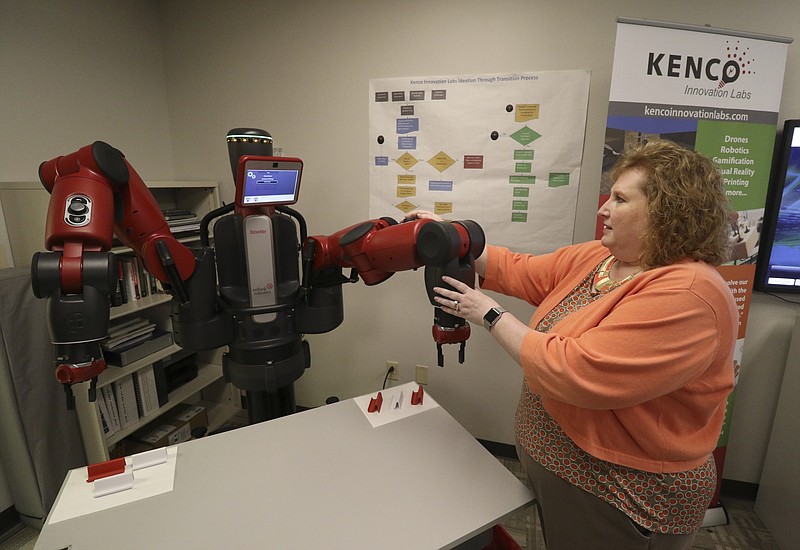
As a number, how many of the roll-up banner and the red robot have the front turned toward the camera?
2

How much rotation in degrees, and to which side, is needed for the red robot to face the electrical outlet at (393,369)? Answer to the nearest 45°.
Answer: approximately 135° to its left

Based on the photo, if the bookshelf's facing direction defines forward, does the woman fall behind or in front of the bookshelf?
in front

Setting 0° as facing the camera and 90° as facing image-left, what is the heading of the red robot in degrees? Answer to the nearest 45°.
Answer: approximately 0°

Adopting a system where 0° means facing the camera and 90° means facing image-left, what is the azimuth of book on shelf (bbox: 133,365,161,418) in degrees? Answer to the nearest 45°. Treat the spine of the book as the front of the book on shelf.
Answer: approximately 315°

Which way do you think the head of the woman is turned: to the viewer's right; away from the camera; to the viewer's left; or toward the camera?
to the viewer's left

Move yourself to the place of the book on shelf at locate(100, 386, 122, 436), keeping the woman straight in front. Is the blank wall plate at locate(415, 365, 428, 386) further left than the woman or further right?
left

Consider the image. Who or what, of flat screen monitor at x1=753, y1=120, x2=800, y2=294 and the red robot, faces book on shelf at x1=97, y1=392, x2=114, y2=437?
the flat screen monitor

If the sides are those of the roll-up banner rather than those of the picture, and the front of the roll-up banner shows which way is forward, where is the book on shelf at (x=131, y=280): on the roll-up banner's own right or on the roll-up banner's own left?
on the roll-up banner's own right

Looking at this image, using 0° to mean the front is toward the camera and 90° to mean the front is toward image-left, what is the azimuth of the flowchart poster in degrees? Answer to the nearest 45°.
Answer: approximately 0°
